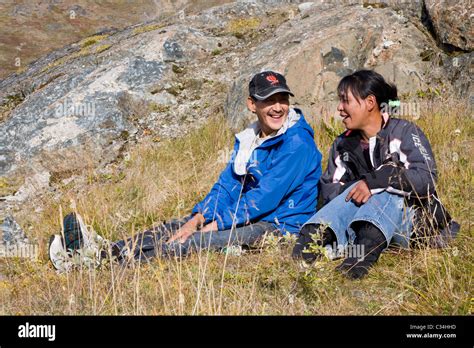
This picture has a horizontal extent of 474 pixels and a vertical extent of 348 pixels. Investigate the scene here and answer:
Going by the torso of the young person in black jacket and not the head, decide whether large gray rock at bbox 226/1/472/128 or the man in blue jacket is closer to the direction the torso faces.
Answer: the man in blue jacket

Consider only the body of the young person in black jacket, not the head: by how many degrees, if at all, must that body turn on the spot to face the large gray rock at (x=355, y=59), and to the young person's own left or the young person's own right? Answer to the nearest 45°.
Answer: approximately 135° to the young person's own right

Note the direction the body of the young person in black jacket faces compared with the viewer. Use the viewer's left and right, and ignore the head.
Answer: facing the viewer and to the left of the viewer

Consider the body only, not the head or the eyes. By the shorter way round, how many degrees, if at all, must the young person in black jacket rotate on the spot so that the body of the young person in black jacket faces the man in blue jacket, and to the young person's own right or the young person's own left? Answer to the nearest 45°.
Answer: approximately 90° to the young person's own right

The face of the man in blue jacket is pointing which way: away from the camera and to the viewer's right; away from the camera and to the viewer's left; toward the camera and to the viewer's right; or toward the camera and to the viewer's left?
toward the camera and to the viewer's right

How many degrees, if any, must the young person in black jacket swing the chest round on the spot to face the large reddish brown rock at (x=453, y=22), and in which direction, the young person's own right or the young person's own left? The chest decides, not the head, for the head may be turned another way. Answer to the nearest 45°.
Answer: approximately 135° to the young person's own right
